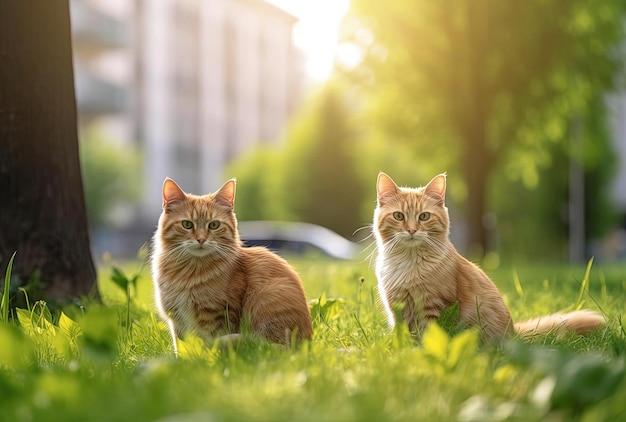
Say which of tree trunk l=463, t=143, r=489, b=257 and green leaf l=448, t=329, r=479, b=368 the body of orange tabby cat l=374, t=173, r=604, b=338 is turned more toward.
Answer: the green leaf

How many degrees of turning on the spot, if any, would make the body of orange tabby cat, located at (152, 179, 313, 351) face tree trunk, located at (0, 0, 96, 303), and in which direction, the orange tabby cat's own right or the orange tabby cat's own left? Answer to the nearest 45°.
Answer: approximately 90° to the orange tabby cat's own right

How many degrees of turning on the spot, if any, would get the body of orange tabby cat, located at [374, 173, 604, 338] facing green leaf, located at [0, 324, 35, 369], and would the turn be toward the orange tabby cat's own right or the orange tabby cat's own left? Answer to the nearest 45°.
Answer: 0° — it already faces it

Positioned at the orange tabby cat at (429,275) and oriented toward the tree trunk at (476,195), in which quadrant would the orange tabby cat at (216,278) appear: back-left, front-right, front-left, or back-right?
back-left

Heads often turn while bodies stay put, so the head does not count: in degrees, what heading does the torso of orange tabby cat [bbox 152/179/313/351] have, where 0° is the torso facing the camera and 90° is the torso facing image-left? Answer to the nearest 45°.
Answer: approximately 45°

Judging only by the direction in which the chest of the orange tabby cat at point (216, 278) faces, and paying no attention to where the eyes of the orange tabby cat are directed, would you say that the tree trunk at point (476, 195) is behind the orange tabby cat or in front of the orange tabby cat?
behind

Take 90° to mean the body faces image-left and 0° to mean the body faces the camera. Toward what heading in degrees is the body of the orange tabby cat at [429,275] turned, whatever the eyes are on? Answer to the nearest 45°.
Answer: approximately 45°
